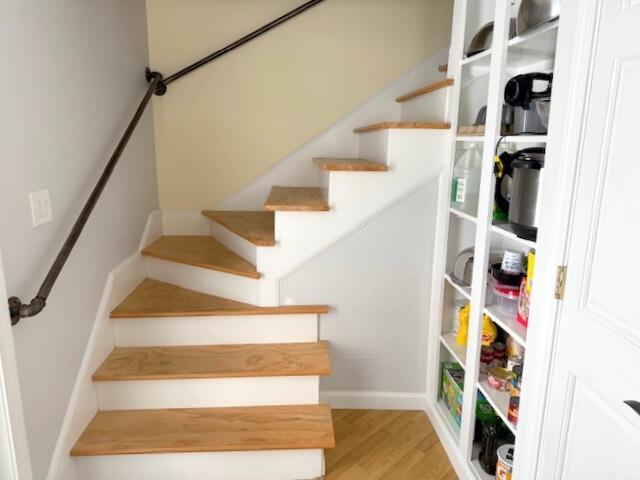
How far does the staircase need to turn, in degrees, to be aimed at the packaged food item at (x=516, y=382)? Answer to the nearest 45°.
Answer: approximately 45° to its left

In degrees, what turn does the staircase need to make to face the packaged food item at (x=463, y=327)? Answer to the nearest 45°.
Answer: approximately 90° to its left

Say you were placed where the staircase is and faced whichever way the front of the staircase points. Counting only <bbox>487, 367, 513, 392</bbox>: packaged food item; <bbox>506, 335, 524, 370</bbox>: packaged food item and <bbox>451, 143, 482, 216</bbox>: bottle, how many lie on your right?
0

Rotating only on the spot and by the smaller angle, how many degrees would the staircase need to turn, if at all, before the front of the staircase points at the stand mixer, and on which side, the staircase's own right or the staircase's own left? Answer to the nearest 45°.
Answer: approximately 45° to the staircase's own left

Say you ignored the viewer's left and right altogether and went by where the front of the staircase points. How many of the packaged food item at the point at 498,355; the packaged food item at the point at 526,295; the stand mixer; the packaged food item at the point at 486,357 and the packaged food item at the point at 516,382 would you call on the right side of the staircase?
0

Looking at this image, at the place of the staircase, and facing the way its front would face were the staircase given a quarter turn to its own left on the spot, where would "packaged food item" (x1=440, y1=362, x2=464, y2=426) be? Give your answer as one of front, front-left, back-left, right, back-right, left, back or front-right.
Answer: front

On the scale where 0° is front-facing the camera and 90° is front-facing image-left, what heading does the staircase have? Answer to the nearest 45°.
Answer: approximately 0°

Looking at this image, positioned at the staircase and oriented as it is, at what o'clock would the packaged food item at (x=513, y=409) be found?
The packaged food item is roughly at 10 o'clock from the staircase.

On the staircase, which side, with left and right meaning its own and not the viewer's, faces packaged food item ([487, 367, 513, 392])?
left

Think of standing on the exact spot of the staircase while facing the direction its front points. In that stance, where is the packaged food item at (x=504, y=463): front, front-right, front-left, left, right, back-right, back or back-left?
front-left

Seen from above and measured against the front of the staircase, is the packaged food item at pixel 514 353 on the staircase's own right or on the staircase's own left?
on the staircase's own left

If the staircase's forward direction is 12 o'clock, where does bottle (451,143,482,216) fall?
The bottle is roughly at 9 o'clock from the staircase.

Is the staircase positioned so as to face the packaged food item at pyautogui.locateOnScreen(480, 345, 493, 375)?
no

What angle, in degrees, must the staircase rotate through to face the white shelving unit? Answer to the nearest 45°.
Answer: approximately 90° to its left

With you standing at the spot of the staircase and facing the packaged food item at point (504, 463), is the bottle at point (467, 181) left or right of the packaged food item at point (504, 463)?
left

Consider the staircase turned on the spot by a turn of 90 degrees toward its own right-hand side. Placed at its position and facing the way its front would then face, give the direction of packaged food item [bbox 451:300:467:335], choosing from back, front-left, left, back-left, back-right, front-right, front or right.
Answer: back

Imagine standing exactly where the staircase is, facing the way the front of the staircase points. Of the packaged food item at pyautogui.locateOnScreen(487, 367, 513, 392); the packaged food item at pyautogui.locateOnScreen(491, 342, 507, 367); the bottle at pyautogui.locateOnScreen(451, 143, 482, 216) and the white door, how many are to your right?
0

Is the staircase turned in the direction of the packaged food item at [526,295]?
no
